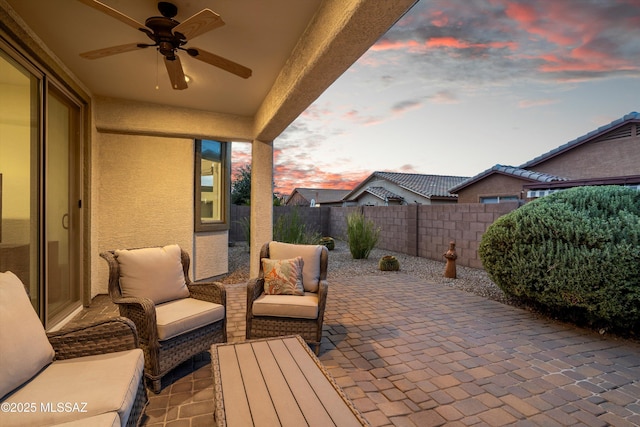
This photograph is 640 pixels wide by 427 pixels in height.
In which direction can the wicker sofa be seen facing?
to the viewer's right

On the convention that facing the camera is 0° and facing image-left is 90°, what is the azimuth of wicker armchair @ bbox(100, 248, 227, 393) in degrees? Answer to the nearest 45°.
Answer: approximately 315°

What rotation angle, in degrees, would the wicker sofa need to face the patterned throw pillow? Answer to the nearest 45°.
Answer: approximately 45° to its left

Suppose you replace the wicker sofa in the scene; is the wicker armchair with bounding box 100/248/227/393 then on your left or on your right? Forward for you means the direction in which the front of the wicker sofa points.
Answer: on your left

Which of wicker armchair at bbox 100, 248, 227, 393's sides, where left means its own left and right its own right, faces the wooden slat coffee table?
front

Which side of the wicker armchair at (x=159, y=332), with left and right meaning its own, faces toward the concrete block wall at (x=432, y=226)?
left

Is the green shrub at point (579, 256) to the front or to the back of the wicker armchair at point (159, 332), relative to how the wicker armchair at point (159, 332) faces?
to the front

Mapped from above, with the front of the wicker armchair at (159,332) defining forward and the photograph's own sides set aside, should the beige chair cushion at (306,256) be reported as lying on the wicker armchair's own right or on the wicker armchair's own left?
on the wicker armchair's own left

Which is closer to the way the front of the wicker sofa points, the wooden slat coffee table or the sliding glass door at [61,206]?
the wooden slat coffee table

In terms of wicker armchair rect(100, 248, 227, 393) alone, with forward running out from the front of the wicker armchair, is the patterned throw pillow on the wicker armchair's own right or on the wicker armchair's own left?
on the wicker armchair's own left

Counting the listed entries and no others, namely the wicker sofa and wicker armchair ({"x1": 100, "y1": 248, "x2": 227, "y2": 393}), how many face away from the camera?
0

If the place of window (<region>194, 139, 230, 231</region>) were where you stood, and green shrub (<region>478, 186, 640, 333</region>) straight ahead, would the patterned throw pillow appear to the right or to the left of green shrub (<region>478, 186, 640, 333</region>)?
right

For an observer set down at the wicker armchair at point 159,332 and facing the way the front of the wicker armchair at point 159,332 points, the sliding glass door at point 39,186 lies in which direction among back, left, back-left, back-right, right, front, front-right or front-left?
back

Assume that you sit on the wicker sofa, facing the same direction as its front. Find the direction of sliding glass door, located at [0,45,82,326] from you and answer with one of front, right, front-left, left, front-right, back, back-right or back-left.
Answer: left
